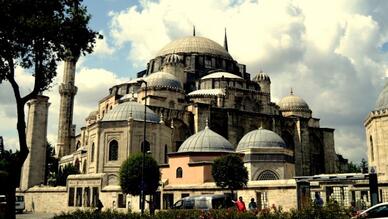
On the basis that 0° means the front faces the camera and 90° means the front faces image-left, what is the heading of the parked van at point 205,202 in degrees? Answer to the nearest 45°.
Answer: approximately 90°

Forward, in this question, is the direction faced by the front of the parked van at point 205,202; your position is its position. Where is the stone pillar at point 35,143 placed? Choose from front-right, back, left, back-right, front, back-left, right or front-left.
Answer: front-right

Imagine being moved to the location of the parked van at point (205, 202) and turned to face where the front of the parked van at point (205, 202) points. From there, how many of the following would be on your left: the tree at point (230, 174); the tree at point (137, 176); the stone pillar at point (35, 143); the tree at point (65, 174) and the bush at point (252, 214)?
1

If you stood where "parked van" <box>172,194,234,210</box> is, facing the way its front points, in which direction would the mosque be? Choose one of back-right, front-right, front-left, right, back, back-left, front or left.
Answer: right

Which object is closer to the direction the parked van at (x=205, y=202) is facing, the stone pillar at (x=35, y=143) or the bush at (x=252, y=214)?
the stone pillar

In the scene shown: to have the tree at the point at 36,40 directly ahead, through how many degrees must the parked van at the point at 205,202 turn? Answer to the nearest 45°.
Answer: approximately 45° to its left

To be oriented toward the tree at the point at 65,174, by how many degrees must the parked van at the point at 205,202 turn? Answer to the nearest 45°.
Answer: approximately 45° to its right

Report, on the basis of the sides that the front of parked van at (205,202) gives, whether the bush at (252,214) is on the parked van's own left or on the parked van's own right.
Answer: on the parked van's own left

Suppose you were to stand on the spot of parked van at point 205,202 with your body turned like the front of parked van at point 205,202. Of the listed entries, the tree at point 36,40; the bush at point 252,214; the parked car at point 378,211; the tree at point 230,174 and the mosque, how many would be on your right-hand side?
2
